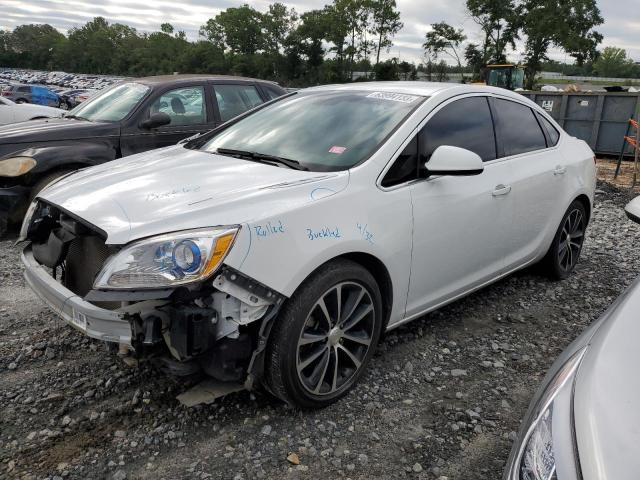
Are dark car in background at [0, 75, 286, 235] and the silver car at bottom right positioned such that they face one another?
no

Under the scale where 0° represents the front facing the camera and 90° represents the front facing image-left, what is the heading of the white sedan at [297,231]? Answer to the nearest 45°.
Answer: approximately 45°

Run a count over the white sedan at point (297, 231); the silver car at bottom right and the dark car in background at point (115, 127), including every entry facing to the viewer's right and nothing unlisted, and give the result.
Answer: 0

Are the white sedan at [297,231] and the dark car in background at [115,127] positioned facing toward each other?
no

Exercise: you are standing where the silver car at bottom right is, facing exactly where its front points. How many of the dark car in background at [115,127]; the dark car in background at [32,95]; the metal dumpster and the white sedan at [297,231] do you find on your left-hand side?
0

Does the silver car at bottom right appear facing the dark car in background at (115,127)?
no

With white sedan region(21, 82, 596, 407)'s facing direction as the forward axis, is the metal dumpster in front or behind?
behind

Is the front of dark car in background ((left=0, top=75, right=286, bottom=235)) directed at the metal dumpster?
no

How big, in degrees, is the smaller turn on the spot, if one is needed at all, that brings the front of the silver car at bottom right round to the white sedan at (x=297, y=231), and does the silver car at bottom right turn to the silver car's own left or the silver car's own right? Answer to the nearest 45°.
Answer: approximately 90° to the silver car's own right

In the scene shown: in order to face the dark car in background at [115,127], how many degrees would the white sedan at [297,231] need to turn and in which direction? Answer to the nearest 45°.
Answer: approximately 90° to its right

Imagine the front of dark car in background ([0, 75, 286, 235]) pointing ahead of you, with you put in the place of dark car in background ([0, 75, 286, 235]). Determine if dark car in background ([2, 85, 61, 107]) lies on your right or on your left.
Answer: on your right

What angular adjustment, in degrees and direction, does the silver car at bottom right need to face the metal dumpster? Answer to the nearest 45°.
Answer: approximately 135° to its right

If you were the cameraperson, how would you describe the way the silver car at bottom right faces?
facing the viewer and to the left of the viewer

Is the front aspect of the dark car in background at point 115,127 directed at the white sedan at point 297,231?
no

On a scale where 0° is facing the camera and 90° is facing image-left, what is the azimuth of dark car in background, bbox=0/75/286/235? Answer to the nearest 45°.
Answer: approximately 45°

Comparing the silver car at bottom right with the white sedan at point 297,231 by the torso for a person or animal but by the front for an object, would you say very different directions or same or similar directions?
same or similar directions
